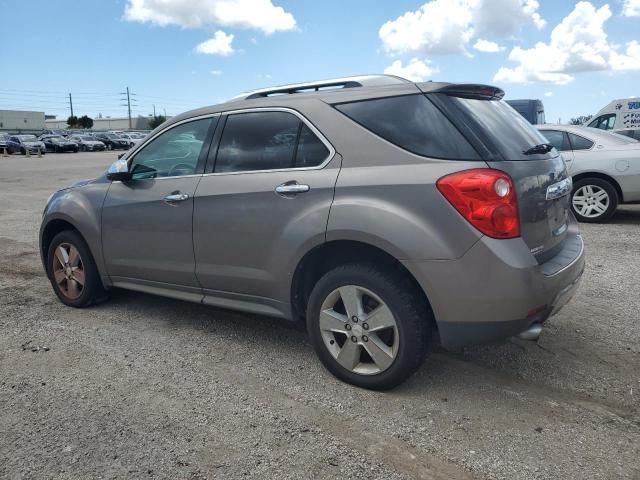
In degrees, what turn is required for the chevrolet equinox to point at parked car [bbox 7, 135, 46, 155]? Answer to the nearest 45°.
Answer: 0° — it already faces it

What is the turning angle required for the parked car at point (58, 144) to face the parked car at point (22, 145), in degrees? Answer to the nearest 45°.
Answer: approximately 90° to its right

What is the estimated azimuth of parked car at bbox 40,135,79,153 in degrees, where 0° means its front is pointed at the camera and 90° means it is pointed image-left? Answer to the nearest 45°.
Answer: approximately 315°

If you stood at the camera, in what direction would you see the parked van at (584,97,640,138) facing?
facing to the left of the viewer

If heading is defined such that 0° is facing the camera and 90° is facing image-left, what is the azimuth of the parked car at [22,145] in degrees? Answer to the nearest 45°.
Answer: approximately 315°
